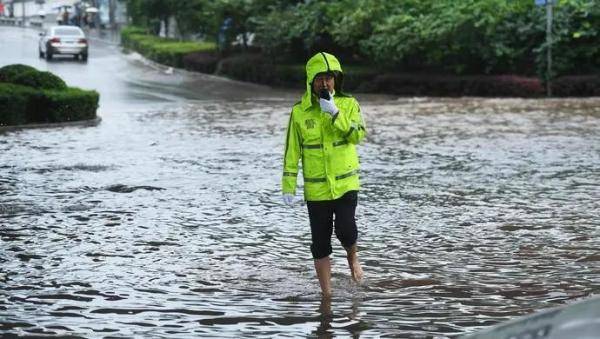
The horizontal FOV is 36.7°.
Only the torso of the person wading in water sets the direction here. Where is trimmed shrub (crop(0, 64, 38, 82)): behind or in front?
behind

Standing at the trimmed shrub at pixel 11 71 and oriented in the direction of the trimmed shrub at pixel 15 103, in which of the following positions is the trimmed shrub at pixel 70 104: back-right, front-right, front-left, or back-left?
front-left

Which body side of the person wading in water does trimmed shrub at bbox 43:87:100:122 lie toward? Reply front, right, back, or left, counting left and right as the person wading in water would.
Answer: back

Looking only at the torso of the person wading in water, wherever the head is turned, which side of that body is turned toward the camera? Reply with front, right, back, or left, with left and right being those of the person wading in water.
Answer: front

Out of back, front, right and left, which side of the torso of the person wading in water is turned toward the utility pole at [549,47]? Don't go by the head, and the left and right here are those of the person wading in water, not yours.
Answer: back

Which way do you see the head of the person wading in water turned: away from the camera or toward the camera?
toward the camera

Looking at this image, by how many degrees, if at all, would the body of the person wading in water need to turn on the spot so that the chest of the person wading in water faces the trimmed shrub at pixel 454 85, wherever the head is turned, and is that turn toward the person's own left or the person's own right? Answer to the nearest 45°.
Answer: approximately 180°

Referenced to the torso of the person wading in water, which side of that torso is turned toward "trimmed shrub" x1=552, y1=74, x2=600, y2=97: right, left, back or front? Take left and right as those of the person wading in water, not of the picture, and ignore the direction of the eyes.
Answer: back
